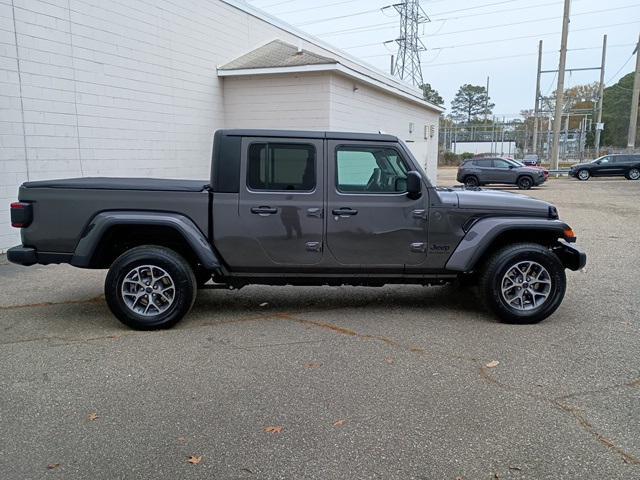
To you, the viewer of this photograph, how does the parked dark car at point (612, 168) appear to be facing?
facing to the left of the viewer

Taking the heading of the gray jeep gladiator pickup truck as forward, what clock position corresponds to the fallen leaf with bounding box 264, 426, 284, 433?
The fallen leaf is roughly at 3 o'clock from the gray jeep gladiator pickup truck.

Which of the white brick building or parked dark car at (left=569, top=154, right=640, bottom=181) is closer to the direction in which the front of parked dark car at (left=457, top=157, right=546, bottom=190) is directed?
the parked dark car

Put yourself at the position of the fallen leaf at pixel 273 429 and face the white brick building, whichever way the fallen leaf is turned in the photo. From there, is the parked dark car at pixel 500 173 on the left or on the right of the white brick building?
right

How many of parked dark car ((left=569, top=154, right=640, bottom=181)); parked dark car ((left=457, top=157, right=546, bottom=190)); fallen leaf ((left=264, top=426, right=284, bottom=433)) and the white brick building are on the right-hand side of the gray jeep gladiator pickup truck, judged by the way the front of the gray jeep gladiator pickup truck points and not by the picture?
1

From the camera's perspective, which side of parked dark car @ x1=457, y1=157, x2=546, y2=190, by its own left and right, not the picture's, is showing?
right

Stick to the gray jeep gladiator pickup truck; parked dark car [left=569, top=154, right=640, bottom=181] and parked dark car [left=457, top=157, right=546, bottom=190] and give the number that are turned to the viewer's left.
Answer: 1

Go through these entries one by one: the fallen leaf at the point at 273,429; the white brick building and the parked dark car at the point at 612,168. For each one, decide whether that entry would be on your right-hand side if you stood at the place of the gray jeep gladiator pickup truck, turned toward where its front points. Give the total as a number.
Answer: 1

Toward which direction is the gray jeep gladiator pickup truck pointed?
to the viewer's right

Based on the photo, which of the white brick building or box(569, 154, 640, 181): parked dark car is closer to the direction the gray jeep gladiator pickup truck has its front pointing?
the parked dark car

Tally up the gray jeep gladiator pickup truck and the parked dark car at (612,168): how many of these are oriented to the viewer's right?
1

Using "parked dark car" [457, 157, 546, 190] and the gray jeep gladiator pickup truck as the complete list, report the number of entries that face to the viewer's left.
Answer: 0

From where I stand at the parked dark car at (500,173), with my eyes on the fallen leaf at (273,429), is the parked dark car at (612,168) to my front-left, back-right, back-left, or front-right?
back-left

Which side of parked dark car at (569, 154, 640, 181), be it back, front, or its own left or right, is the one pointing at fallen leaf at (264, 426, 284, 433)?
left
